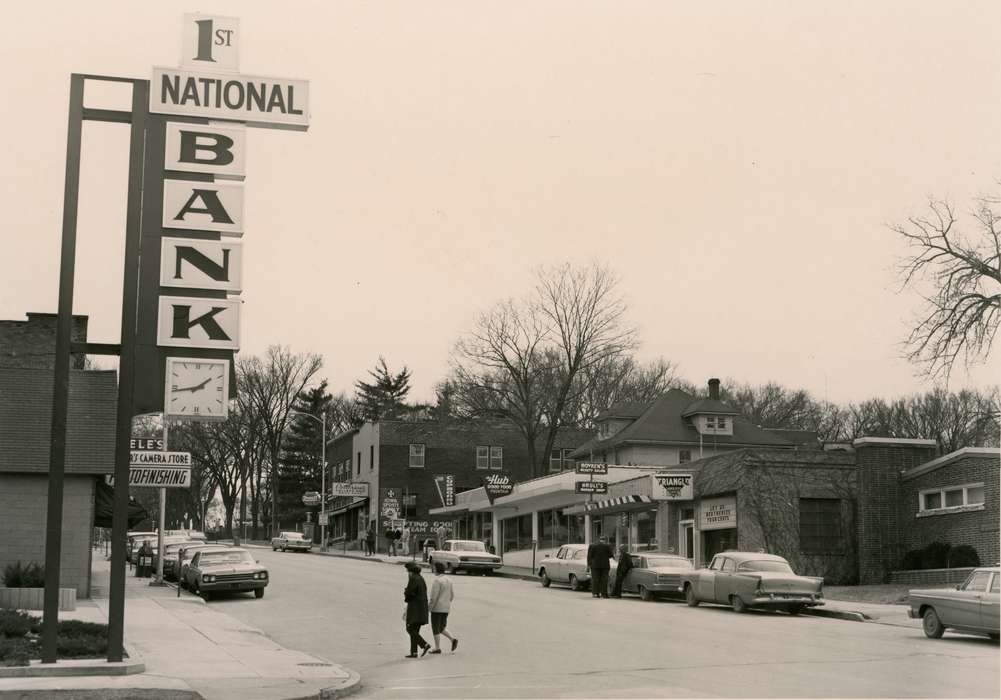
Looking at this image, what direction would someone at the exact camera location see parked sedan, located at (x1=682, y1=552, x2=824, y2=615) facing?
facing away from the viewer and to the left of the viewer

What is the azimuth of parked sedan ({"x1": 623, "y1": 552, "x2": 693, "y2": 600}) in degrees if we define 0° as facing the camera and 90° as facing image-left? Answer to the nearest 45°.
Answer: approximately 135°

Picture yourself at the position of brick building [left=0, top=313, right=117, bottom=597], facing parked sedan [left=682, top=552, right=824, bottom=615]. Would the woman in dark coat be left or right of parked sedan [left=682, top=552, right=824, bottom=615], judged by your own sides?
right

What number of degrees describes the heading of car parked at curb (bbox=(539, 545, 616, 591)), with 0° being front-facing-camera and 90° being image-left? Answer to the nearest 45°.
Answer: approximately 135°

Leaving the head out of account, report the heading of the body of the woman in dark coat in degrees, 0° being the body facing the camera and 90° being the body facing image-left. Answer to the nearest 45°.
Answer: approximately 90°

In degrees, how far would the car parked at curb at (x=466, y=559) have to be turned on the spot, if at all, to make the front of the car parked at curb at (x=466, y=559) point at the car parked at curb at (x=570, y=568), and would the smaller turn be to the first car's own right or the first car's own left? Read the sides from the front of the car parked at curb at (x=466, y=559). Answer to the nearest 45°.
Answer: approximately 135° to the first car's own left

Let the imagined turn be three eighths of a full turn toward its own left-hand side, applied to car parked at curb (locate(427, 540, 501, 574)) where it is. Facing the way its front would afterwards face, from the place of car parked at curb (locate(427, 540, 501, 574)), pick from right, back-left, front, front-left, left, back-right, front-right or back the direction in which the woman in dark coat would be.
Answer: front

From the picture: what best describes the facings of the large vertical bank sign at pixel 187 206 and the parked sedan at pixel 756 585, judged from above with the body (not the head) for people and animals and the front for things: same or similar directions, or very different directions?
very different directions
